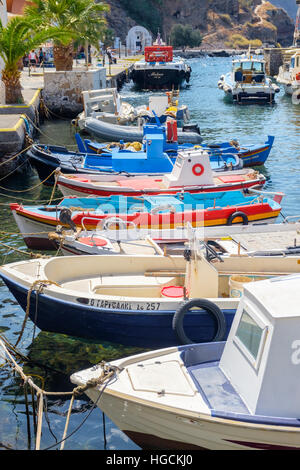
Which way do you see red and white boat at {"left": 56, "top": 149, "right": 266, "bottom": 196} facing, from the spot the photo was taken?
facing to the left of the viewer

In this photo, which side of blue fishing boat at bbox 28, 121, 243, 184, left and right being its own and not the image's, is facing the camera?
left

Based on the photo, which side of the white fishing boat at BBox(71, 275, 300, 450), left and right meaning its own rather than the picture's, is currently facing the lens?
left

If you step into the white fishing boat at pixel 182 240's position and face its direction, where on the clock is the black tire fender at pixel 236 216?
The black tire fender is roughly at 4 o'clock from the white fishing boat.

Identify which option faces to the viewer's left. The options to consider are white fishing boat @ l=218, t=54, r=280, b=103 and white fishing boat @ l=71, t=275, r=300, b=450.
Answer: white fishing boat @ l=71, t=275, r=300, b=450

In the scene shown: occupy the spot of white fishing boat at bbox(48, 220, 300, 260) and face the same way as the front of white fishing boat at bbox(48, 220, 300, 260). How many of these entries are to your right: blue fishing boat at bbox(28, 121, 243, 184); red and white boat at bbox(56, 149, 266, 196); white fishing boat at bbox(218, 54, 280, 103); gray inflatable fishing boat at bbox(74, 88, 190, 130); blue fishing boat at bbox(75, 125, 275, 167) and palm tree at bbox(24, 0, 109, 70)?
6

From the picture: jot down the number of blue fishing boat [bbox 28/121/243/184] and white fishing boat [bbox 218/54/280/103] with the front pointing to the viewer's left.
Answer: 1

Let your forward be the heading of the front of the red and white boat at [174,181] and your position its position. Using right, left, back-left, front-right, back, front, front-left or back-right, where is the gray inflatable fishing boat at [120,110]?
right

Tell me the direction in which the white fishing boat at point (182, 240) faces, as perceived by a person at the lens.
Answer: facing to the left of the viewer
